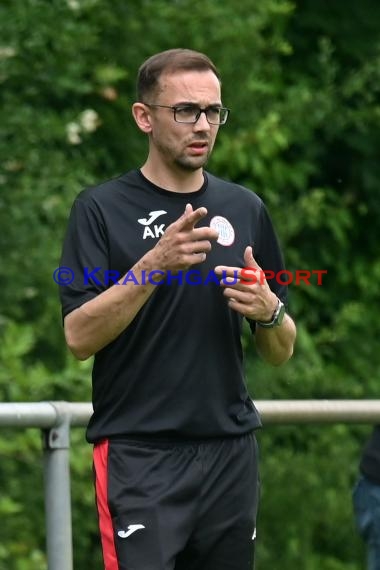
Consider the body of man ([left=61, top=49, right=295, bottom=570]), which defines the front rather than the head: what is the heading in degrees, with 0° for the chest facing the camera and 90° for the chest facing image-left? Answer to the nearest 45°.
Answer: approximately 315°

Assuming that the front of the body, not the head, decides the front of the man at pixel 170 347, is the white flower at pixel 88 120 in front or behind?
behind

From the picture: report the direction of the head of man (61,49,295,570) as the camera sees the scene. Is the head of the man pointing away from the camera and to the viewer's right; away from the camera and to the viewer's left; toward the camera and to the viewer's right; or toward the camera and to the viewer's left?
toward the camera and to the viewer's right

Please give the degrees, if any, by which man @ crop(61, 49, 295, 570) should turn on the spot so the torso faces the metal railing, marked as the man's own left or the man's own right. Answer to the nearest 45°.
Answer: approximately 180°
